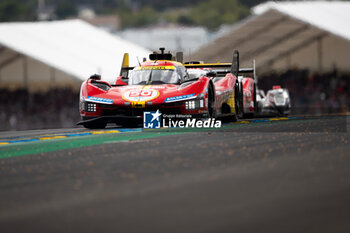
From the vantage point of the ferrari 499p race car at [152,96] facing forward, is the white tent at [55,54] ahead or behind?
behind

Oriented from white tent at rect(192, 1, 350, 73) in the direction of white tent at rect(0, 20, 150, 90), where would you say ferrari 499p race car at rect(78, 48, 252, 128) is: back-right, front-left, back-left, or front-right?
front-left

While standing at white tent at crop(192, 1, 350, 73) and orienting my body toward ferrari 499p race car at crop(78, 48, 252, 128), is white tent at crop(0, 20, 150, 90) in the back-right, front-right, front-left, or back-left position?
front-right

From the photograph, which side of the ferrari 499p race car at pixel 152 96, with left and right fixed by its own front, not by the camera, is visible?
front
